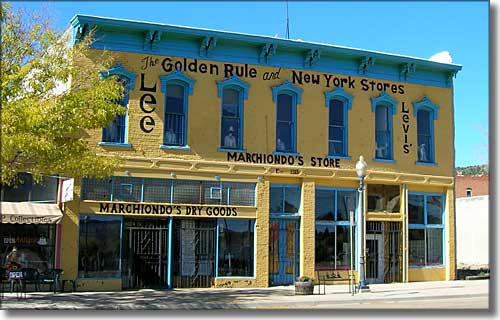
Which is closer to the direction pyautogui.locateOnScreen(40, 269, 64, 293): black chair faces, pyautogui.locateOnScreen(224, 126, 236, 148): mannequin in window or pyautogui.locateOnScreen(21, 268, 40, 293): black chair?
the black chair

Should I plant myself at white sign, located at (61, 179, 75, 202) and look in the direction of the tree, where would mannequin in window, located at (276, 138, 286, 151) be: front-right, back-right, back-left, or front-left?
back-left

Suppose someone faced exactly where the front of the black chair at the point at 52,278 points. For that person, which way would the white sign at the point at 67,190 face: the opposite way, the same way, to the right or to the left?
to the left

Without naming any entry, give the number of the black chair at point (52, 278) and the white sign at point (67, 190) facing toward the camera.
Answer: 1

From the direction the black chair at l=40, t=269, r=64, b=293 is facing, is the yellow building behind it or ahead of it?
behind
